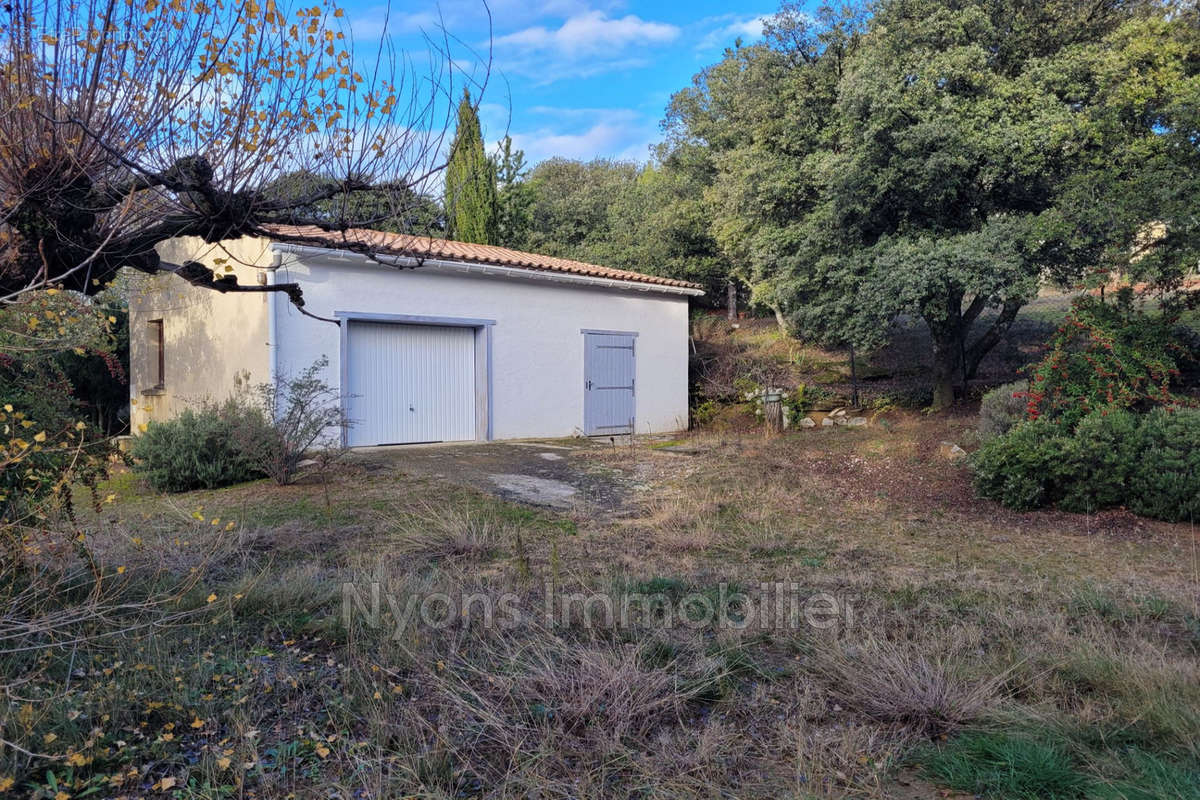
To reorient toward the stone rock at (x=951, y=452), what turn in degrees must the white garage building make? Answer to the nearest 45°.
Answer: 0° — it already faces it

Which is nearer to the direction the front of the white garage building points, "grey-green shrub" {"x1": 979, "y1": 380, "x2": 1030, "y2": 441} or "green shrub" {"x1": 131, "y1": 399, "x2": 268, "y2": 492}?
the grey-green shrub

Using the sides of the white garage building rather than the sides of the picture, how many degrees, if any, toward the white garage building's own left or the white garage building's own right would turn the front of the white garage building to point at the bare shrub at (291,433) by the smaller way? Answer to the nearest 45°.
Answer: approximately 90° to the white garage building's own right

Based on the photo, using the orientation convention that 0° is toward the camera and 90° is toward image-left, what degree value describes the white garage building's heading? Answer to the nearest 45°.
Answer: approximately 315°

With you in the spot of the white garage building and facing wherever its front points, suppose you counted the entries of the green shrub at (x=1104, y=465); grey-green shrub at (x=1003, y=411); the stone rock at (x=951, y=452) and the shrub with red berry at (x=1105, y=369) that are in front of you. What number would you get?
4

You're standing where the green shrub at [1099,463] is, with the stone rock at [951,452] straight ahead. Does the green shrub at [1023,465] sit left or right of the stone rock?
left
